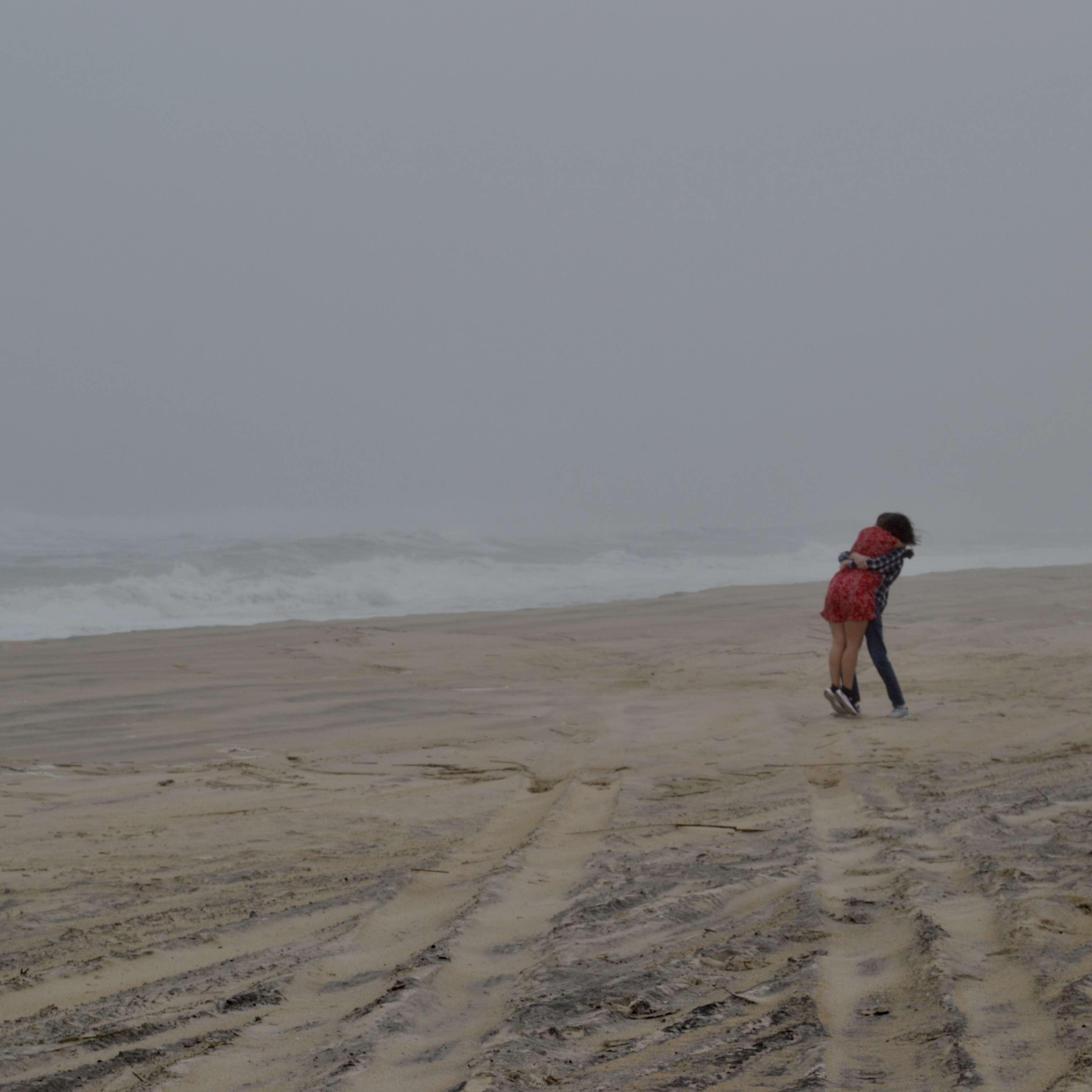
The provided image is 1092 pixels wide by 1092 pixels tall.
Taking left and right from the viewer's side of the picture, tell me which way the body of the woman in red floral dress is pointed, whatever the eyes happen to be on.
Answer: facing away from the viewer and to the right of the viewer
